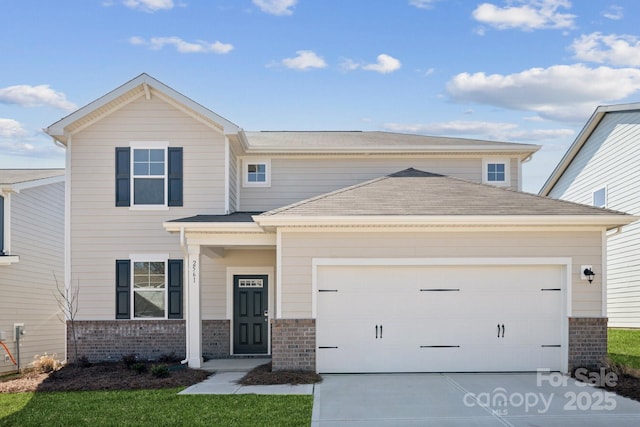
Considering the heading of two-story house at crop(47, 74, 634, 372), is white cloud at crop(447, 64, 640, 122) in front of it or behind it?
behind

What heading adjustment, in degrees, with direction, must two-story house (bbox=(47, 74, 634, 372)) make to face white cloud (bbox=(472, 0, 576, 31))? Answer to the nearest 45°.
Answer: approximately 135° to its left

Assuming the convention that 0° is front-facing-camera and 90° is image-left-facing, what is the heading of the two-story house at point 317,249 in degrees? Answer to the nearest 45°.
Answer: approximately 0°

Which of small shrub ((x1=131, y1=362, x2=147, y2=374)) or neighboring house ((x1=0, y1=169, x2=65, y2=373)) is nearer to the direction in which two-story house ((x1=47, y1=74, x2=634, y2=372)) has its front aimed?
the small shrub

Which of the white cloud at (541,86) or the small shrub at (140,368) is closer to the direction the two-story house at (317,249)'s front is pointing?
the small shrub
